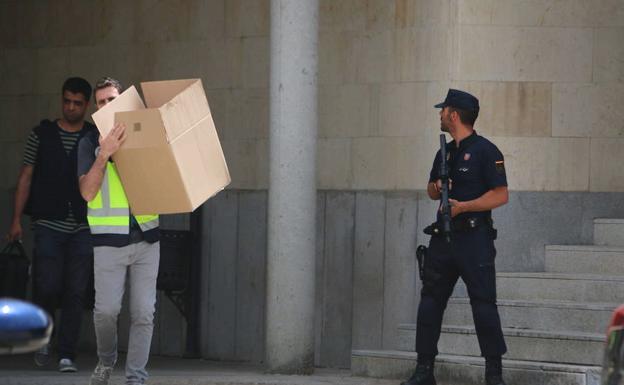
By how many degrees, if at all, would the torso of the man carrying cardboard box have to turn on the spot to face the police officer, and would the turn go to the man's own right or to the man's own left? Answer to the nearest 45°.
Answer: approximately 90° to the man's own left

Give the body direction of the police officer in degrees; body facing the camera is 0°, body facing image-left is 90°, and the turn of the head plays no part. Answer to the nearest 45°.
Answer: approximately 45°

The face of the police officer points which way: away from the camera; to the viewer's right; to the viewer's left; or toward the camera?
to the viewer's left

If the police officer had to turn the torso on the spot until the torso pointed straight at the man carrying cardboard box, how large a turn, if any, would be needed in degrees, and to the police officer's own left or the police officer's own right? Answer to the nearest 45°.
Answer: approximately 45° to the police officer's own right

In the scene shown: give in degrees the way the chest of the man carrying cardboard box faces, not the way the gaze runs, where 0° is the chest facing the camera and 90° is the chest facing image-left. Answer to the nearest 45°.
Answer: approximately 0°
